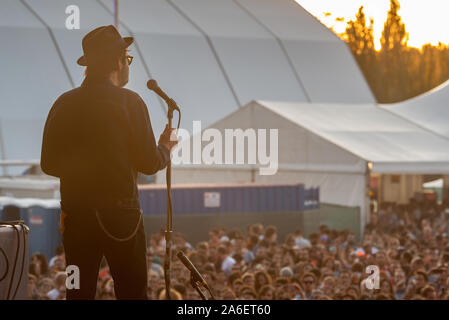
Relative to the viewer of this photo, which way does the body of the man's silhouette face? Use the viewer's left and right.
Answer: facing away from the viewer and to the right of the viewer

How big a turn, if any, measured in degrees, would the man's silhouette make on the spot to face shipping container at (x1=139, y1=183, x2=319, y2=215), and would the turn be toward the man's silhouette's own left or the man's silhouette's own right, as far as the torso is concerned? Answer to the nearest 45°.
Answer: approximately 45° to the man's silhouette's own left
